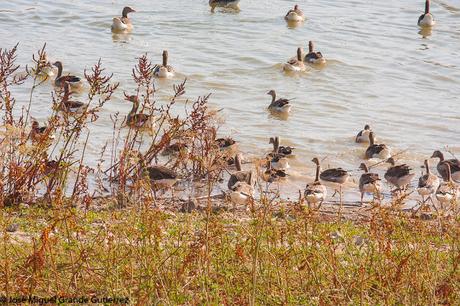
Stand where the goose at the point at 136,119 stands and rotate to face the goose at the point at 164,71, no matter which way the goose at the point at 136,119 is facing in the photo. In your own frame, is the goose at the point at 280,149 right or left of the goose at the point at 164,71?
right

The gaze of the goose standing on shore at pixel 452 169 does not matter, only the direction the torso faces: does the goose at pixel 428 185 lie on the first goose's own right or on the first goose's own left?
on the first goose's own left

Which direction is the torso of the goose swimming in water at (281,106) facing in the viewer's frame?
to the viewer's left

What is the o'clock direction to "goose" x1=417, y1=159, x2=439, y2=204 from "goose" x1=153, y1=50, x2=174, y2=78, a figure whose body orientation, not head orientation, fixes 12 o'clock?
"goose" x1=417, y1=159, x2=439, y2=204 is roughly at 5 o'clock from "goose" x1=153, y1=50, x2=174, y2=78.

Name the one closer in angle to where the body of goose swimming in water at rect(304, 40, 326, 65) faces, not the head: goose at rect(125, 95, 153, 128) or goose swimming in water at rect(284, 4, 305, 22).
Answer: the goose swimming in water

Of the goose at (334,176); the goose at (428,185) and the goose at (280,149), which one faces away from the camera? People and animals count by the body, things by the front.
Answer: the goose at (428,185)

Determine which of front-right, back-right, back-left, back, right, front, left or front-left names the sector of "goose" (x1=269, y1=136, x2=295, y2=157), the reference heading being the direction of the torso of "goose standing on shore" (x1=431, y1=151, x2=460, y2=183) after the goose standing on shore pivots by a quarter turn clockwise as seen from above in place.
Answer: left

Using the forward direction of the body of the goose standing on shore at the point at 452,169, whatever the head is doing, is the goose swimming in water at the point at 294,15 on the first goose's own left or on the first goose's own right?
on the first goose's own right

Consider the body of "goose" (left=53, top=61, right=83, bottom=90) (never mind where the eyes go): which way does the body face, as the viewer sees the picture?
to the viewer's left

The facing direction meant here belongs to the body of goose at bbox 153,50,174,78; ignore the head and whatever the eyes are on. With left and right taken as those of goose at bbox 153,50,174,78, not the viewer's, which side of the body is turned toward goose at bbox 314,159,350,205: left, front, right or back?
back

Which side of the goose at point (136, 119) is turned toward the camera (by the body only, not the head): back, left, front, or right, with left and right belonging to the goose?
left
